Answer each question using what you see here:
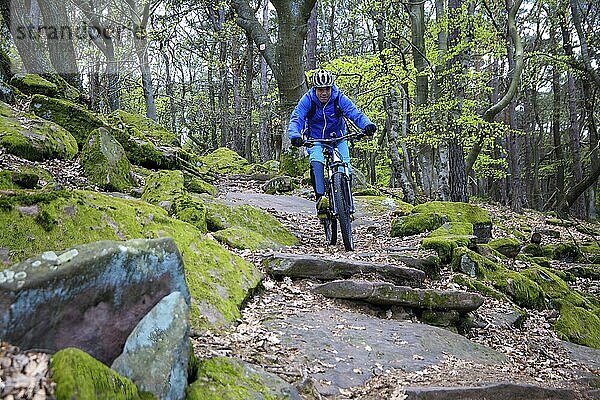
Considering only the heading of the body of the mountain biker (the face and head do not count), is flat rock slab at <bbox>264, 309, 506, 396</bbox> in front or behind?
in front

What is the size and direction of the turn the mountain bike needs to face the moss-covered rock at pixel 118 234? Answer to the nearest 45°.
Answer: approximately 45° to its right

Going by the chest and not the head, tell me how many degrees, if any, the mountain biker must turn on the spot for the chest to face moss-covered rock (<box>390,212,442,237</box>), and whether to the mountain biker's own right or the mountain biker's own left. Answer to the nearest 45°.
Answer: approximately 135° to the mountain biker's own left

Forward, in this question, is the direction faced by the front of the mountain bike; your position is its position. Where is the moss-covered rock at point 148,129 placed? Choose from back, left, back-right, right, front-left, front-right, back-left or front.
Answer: back-right

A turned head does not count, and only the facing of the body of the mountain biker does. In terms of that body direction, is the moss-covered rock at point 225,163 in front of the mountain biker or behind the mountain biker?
behind

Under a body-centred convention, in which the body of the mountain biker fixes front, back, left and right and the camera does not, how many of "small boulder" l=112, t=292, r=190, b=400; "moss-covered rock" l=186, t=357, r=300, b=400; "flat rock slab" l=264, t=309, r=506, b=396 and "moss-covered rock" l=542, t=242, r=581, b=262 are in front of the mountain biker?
3

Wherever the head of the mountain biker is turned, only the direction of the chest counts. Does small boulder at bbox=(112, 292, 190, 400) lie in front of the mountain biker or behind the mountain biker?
in front

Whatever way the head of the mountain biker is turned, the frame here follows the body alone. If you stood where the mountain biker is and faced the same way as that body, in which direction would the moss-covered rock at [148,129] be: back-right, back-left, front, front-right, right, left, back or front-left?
back-right

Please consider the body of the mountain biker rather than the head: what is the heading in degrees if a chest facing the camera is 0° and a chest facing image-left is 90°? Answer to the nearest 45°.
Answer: approximately 0°
